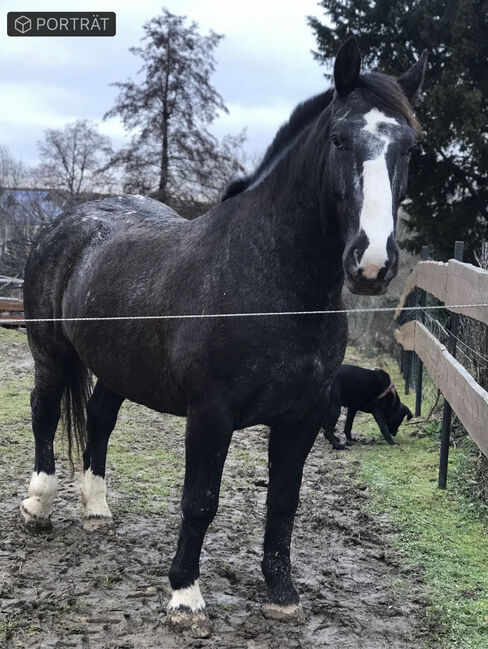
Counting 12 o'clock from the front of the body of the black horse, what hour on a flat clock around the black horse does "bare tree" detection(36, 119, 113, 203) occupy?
The bare tree is roughly at 7 o'clock from the black horse.

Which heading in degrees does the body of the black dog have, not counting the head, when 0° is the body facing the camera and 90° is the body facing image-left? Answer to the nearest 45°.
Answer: approximately 270°

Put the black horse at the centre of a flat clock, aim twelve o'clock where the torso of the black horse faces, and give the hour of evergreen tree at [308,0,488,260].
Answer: The evergreen tree is roughly at 8 o'clock from the black horse.

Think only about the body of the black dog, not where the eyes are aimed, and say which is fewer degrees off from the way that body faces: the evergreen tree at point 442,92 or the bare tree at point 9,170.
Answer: the evergreen tree

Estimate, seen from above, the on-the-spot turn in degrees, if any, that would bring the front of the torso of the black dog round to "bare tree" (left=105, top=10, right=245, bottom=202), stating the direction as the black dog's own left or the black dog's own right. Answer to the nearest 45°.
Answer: approximately 135° to the black dog's own left

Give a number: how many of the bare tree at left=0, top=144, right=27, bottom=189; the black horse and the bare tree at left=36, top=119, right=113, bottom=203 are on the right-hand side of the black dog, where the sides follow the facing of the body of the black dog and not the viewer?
1

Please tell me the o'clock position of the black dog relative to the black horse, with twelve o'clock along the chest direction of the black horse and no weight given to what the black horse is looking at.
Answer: The black dog is roughly at 8 o'clock from the black horse.

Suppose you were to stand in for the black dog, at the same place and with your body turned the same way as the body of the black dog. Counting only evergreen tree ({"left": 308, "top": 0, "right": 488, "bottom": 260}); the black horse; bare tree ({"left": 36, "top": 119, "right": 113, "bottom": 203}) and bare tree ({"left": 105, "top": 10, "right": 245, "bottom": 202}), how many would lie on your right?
1

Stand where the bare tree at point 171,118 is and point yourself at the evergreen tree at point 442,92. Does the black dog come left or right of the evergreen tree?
right

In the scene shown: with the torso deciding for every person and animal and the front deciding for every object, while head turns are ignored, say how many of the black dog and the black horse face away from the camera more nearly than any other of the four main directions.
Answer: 0

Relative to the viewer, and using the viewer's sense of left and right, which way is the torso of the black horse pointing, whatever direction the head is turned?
facing the viewer and to the right of the viewer

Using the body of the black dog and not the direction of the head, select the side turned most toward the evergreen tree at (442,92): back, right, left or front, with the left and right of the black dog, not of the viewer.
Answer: left

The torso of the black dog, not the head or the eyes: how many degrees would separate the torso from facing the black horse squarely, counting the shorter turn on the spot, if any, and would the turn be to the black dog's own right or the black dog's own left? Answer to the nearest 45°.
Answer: approximately 90° to the black dog's own right
